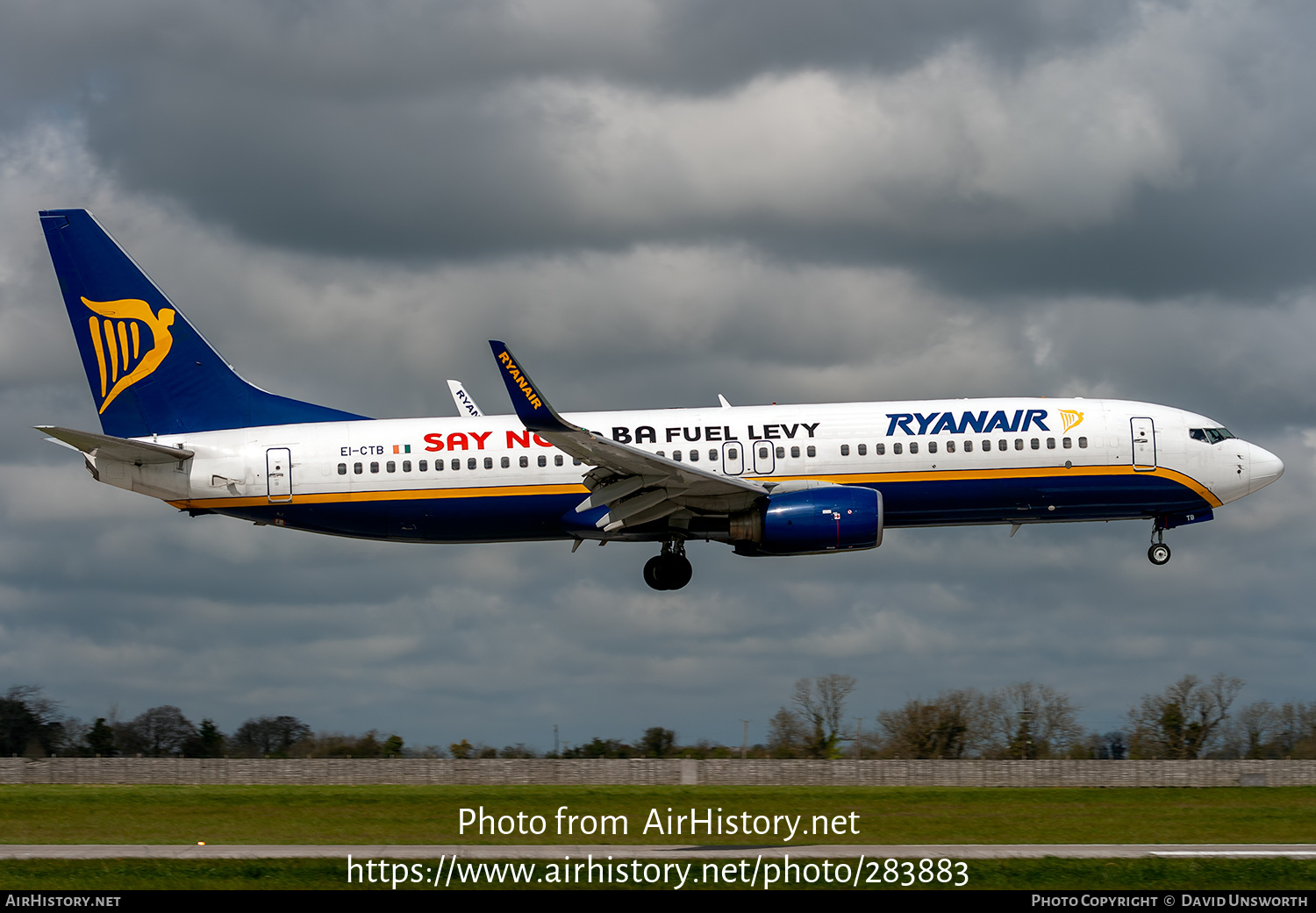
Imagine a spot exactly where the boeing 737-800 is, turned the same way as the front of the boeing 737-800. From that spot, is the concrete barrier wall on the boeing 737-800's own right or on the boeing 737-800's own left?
on the boeing 737-800's own left

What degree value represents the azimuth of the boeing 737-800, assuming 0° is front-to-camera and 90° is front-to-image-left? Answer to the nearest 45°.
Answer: approximately 270°
